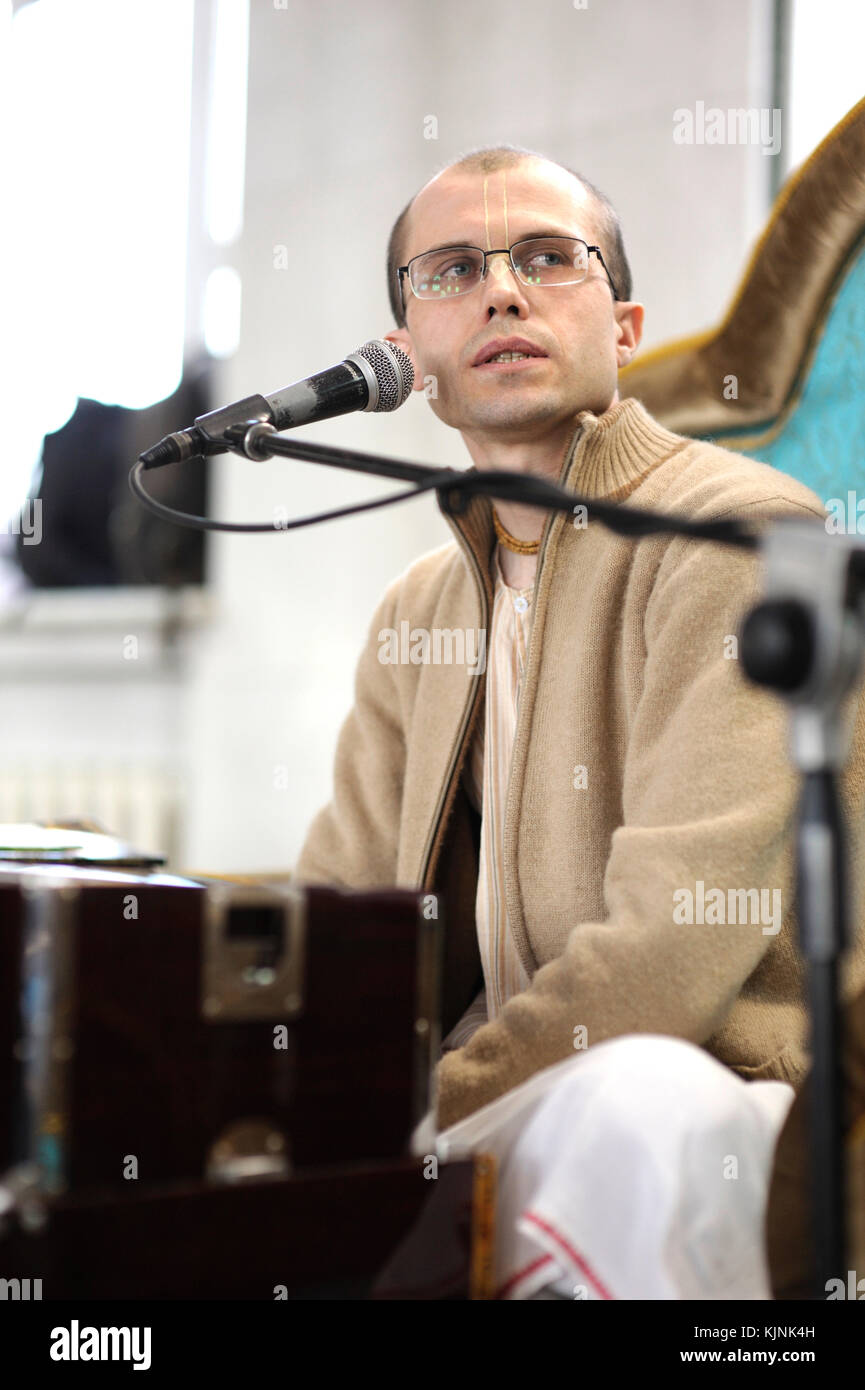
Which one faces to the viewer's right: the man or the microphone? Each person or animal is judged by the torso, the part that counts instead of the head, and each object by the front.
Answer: the microphone

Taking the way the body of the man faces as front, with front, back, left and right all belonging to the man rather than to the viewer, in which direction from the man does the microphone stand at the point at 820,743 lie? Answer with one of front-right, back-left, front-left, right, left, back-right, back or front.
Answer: front-left

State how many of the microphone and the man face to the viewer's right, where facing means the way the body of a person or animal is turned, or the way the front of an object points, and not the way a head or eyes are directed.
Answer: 1

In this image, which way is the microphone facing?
to the viewer's right

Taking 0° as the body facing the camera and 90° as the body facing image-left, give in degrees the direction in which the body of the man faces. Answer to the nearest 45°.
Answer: approximately 45°
